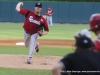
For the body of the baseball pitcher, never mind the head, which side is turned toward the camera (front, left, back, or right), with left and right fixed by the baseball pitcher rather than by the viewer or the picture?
front
